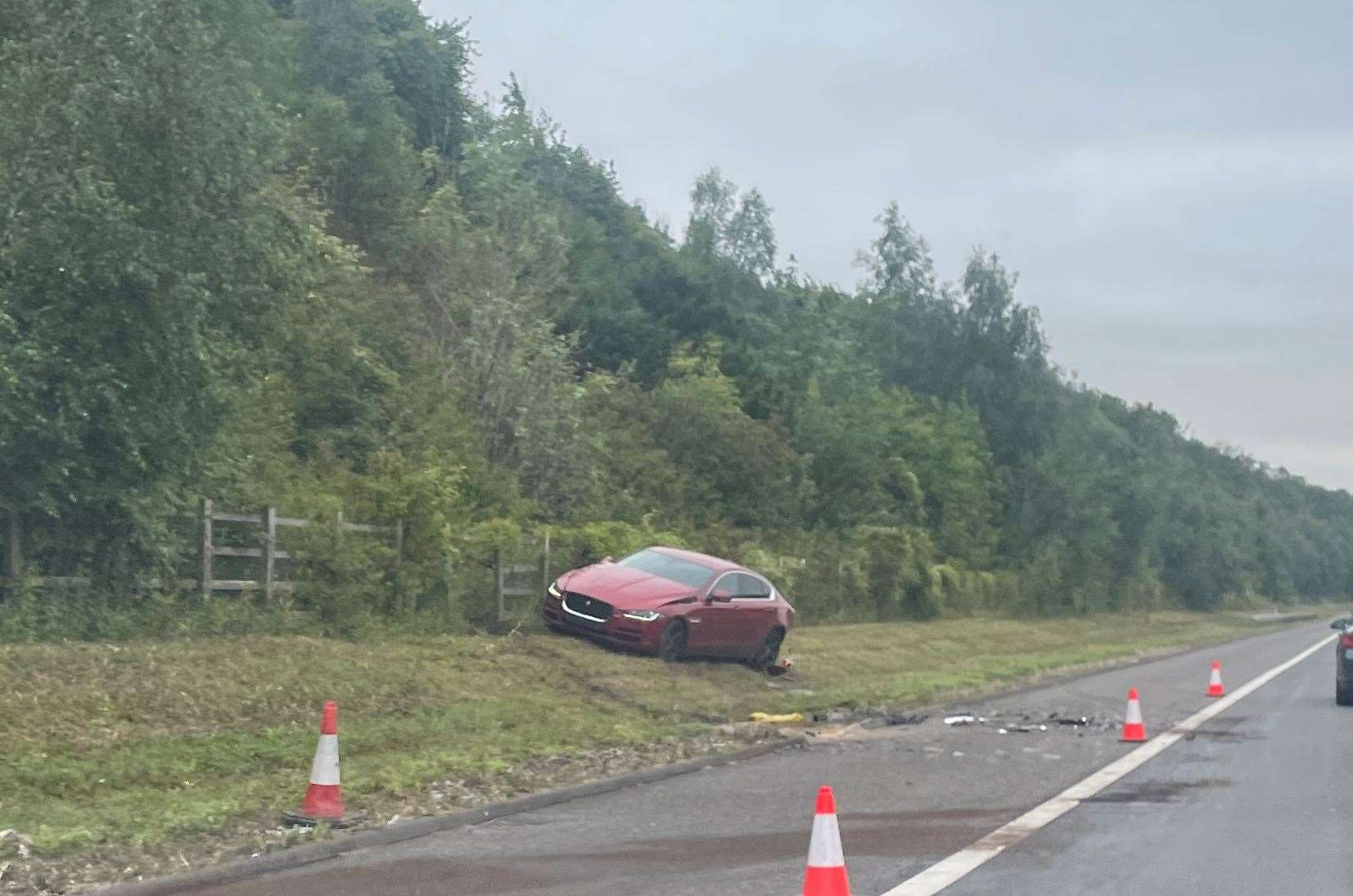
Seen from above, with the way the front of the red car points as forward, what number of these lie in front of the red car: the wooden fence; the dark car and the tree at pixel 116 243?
2

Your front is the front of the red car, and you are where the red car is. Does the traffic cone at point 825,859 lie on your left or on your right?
on your left

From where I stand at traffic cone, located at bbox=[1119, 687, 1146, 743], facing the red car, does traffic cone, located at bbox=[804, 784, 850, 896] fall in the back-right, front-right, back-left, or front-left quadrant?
back-left

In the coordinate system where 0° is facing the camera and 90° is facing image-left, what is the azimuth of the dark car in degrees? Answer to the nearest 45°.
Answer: approximately 180°

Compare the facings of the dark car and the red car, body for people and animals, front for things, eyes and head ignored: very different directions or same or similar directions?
very different directions

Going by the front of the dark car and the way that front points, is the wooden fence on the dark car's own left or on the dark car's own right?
on the dark car's own left

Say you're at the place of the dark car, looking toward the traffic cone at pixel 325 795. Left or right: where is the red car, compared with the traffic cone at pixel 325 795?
right

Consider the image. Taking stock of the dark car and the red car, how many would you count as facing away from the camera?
1

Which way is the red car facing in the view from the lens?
facing the viewer and to the left of the viewer

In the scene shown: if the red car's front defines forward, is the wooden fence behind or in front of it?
in front

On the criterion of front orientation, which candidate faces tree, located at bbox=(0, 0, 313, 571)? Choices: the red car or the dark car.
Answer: the red car

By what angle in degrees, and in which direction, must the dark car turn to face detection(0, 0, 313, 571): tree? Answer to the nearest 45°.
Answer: approximately 135° to its left

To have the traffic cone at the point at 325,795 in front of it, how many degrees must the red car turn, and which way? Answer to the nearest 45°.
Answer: approximately 45° to its left
